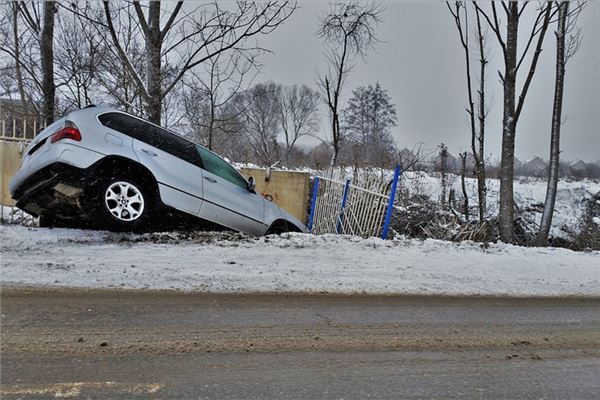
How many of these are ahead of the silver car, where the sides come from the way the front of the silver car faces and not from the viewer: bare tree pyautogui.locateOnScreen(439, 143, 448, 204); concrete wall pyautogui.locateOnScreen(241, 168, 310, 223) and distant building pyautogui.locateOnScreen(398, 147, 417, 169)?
3

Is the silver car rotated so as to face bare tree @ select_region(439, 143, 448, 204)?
yes

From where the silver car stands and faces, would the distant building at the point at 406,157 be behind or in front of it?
in front

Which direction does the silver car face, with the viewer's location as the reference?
facing away from the viewer and to the right of the viewer

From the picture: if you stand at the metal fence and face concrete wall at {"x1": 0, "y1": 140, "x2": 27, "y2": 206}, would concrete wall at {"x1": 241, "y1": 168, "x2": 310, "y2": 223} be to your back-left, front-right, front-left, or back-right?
front-right

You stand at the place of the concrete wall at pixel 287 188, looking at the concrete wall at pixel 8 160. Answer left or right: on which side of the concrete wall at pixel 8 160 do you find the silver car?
left

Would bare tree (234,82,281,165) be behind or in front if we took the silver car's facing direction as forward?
in front

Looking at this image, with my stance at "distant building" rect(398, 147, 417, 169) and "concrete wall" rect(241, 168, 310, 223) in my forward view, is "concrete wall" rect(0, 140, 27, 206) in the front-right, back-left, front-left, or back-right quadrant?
front-right

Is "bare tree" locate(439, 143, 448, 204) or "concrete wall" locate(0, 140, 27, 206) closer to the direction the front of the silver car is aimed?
the bare tree

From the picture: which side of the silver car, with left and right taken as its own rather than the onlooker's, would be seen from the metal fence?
front

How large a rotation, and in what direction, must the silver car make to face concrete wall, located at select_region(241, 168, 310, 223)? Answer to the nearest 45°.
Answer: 0° — it already faces it
